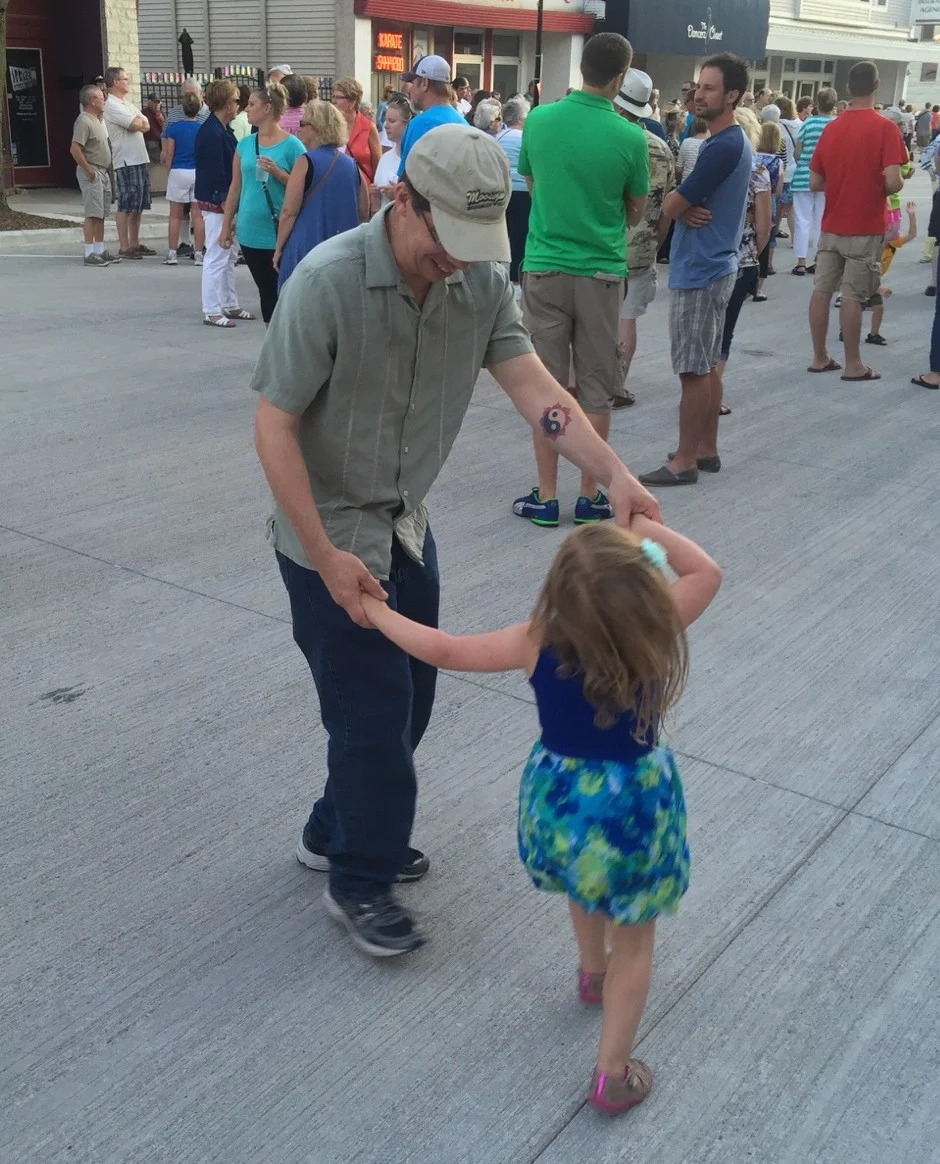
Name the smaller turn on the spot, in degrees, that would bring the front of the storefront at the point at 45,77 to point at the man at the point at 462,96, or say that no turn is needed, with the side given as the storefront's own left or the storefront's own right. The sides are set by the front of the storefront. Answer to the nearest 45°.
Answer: approximately 45° to the storefront's own left

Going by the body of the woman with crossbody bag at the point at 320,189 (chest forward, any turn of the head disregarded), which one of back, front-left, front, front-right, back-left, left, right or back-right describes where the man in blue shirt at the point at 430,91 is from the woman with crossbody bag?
right

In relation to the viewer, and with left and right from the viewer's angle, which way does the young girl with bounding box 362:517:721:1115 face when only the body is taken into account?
facing away from the viewer

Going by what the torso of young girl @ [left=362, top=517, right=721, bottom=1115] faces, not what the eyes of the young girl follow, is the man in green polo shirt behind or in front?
in front

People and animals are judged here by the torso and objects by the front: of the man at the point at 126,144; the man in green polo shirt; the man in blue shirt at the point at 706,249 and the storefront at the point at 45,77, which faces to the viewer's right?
the man

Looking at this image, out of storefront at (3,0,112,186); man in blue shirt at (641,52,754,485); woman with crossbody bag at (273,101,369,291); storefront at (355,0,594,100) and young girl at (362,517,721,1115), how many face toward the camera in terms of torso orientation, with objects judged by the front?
2

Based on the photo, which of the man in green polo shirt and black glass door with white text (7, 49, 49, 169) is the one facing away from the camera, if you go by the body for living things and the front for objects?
the man in green polo shirt

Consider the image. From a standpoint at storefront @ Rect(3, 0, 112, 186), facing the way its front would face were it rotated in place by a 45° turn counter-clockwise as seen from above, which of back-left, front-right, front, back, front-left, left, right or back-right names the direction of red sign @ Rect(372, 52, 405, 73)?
left

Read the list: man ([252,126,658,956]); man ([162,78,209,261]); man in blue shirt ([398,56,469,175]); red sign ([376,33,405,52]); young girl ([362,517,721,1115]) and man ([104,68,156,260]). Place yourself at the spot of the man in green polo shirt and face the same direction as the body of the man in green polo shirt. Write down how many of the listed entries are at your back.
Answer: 2

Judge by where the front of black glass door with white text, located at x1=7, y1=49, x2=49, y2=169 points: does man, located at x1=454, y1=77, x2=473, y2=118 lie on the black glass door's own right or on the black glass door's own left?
on the black glass door's own left

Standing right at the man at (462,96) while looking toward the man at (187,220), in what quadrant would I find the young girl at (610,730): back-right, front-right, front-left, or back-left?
front-left

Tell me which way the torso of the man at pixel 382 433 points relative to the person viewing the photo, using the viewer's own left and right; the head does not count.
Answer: facing the viewer and to the right of the viewer

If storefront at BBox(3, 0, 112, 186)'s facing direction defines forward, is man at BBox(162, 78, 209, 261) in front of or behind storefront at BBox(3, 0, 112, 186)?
in front

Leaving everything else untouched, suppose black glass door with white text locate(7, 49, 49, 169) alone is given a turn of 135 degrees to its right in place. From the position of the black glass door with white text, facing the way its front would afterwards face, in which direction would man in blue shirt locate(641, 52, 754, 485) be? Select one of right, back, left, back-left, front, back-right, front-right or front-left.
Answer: back-left

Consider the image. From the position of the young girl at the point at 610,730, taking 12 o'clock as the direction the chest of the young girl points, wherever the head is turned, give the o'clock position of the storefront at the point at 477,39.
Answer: The storefront is roughly at 12 o'clock from the young girl.

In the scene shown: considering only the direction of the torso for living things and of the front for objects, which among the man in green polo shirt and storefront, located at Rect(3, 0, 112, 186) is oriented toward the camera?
the storefront

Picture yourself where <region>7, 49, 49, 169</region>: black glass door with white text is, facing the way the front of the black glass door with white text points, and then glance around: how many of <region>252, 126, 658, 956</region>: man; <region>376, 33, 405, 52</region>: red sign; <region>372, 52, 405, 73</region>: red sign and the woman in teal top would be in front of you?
2

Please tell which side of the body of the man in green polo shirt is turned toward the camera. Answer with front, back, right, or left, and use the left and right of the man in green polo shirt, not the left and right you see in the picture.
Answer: back

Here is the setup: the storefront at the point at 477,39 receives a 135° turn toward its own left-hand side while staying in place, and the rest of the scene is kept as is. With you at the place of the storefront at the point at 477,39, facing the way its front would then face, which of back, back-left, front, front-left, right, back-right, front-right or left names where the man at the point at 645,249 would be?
back-right

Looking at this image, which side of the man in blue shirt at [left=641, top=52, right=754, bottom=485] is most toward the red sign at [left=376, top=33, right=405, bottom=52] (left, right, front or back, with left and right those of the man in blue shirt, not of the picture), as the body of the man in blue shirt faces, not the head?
right

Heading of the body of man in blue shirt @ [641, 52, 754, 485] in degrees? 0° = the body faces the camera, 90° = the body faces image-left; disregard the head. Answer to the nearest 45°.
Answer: approximately 90°
